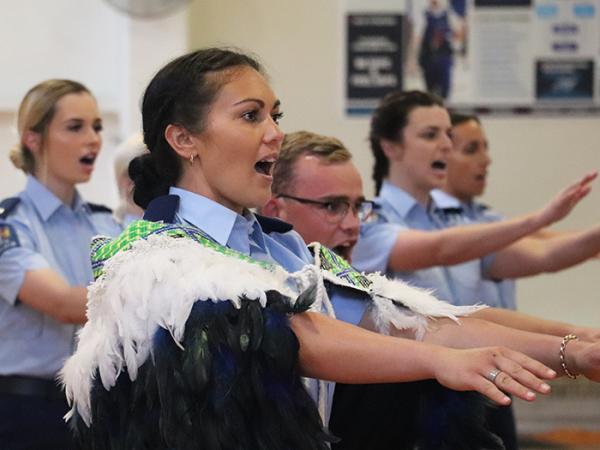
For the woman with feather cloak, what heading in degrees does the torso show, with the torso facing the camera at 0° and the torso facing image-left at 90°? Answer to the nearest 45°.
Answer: approximately 315°
